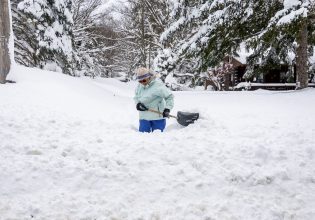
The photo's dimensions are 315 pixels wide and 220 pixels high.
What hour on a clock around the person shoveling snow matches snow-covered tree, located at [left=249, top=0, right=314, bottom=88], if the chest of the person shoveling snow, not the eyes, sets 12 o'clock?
The snow-covered tree is roughly at 6 o'clock from the person shoveling snow.

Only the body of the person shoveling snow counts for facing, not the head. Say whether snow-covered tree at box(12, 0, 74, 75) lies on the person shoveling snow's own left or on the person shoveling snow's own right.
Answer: on the person shoveling snow's own right

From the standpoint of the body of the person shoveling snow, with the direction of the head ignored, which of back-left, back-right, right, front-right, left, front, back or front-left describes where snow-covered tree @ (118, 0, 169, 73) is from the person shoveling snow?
back-right

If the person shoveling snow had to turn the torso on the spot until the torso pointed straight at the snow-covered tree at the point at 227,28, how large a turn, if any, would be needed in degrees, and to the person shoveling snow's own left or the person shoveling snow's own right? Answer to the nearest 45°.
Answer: approximately 135° to the person shoveling snow's own right

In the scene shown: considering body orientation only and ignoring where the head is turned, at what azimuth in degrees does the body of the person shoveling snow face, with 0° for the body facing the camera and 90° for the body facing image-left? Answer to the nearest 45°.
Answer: approximately 45°
